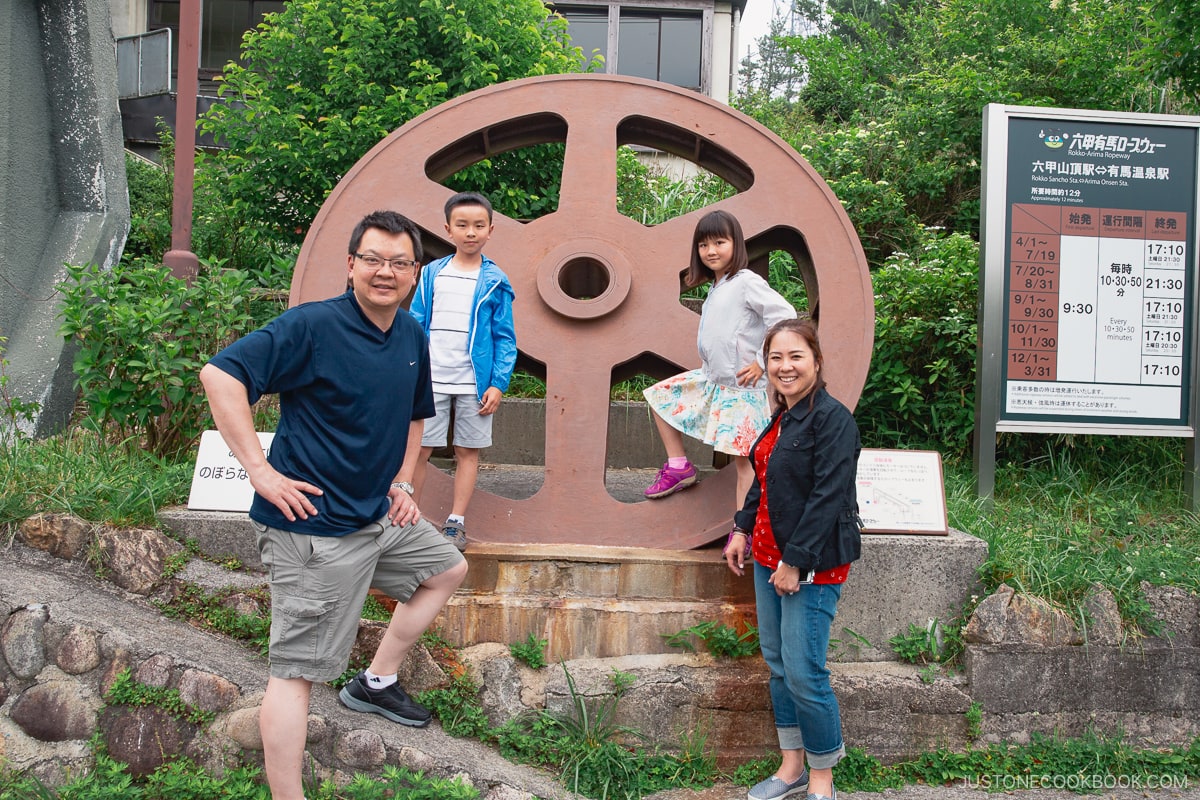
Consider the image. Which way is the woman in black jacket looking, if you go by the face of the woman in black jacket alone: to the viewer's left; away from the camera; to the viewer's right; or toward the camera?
toward the camera

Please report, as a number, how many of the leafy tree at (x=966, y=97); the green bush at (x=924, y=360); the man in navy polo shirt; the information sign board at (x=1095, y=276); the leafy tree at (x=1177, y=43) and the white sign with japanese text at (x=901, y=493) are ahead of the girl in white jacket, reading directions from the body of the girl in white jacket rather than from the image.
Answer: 1

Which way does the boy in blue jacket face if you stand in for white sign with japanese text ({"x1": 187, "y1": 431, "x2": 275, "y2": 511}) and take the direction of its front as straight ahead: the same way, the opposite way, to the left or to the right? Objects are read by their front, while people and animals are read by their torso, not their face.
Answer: the same way

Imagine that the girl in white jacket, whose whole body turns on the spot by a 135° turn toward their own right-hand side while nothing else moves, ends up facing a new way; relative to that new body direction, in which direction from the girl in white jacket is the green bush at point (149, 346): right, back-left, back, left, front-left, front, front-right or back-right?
left

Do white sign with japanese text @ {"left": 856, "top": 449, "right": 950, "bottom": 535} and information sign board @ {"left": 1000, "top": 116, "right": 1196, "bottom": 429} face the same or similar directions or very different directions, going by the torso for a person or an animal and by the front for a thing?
same or similar directions

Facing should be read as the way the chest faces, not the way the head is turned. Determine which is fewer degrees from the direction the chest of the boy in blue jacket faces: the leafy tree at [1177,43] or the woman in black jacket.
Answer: the woman in black jacket

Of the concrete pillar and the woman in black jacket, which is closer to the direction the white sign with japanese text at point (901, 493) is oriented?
the woman in black jacket

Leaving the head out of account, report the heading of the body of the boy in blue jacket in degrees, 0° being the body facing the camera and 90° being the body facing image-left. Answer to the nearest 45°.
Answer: approximately 0°

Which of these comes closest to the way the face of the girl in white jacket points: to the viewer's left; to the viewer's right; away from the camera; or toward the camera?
toward the camera

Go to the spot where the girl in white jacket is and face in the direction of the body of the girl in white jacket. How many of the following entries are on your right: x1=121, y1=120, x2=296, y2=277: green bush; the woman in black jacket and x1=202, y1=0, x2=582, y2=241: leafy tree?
2

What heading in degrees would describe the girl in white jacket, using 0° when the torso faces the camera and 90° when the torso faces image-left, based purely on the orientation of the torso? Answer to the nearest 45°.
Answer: approximately 45°

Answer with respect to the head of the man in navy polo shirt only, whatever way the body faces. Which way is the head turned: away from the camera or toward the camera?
toward the camera

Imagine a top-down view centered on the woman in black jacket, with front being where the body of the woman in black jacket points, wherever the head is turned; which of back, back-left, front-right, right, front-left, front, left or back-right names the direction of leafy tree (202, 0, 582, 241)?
right

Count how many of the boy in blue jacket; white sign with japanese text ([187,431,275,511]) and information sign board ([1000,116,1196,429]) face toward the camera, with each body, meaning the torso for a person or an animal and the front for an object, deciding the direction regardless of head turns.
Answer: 3

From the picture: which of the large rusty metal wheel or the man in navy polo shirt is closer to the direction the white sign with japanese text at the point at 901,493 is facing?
the man in navy polo shirt

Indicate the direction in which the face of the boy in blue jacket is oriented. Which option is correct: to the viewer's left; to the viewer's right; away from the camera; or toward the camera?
toward the camera

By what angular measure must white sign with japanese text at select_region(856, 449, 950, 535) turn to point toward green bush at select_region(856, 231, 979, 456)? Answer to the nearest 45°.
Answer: approximately 180°

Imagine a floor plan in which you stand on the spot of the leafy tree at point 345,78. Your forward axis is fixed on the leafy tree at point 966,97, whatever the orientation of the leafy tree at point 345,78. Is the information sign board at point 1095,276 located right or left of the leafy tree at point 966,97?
right

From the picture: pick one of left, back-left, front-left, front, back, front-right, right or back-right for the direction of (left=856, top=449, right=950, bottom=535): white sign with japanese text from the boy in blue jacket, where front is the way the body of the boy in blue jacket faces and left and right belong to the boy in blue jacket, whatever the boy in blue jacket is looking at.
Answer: left

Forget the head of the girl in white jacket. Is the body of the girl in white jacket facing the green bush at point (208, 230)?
no

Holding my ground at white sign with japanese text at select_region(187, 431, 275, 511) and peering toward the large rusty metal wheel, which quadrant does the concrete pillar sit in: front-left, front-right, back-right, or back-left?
back-left

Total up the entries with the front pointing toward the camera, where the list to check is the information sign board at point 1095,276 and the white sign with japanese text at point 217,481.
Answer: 2
